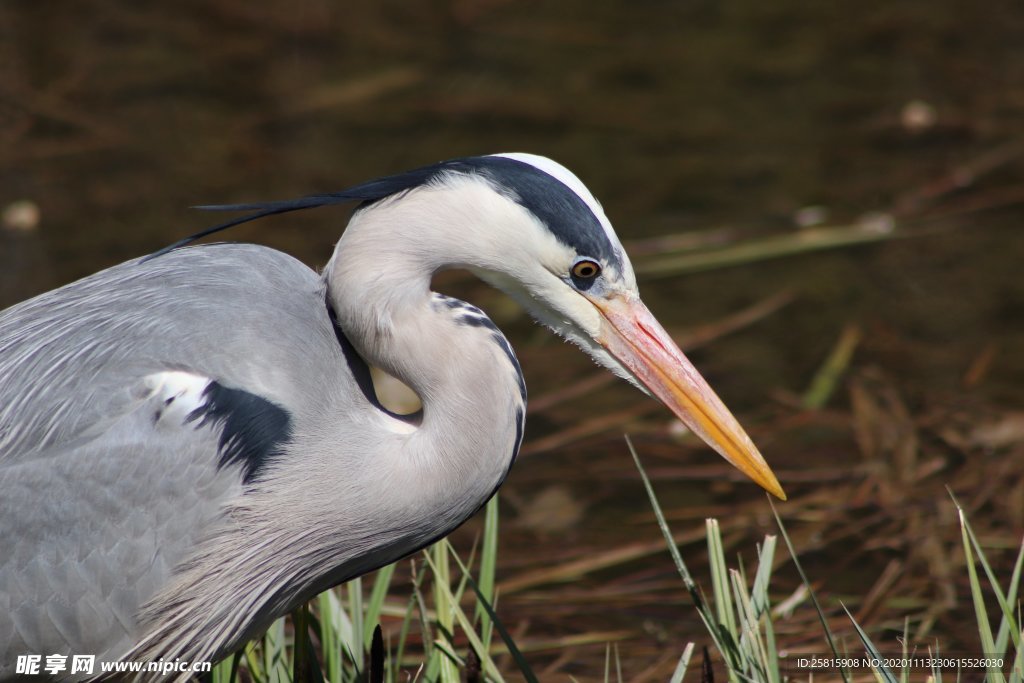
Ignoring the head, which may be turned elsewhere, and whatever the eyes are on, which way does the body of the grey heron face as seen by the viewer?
to the viewer's right

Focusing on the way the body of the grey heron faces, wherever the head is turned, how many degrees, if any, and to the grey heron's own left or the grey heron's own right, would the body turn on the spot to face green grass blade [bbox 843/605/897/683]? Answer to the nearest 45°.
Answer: approximately 45° to the grey heron's own right
